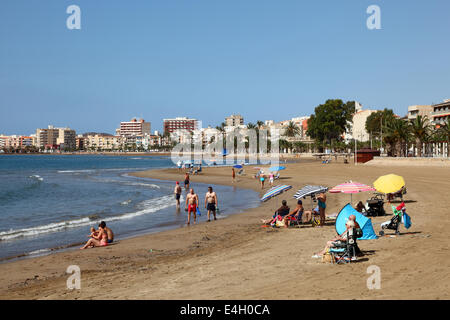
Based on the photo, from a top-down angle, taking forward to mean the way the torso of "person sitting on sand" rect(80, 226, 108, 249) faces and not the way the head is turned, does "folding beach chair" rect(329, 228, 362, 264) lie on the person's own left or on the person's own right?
on the person's own left

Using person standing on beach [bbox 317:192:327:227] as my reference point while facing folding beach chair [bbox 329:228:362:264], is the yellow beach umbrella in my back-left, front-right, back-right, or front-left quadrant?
back-left

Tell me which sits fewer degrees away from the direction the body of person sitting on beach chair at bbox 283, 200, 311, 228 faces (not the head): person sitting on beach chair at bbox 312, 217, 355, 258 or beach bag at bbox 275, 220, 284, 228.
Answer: the beach bag

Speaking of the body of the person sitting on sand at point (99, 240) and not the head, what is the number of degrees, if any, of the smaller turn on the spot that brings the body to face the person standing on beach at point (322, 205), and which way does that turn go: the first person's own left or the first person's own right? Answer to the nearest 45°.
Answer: approximately 180°

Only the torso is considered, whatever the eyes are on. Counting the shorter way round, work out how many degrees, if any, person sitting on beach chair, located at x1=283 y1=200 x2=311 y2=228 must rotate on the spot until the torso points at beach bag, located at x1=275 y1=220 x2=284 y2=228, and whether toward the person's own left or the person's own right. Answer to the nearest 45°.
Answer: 0° — they already face it

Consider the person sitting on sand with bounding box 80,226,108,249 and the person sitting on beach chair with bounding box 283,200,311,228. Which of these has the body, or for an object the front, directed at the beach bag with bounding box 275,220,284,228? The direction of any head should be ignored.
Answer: the person sitting on beach chair with bounding box 283,200,311,228

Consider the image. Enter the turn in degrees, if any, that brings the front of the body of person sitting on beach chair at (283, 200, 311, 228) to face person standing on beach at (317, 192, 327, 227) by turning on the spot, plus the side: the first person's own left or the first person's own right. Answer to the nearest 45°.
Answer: approximately 180°

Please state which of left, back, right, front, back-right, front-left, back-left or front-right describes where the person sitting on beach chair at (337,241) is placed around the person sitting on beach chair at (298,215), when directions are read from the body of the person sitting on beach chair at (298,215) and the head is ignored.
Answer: left

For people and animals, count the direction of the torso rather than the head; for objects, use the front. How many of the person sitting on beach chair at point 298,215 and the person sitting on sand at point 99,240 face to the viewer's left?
2

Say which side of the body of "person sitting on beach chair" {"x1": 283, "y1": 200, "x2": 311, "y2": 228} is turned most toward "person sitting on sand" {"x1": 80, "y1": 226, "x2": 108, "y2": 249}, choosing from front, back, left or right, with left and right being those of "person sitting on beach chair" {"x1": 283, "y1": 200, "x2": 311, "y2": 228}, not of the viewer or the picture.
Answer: front

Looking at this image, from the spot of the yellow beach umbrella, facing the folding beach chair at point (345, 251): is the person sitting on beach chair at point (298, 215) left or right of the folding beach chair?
right

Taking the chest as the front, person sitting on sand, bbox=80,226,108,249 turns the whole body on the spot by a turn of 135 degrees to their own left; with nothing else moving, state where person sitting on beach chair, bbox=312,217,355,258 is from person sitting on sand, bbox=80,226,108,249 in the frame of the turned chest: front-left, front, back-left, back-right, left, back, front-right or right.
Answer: front

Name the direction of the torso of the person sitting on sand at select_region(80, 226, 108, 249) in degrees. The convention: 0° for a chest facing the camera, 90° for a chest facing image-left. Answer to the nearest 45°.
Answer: approximately 90°

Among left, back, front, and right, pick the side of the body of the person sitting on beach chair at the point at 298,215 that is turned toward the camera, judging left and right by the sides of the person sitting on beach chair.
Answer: left

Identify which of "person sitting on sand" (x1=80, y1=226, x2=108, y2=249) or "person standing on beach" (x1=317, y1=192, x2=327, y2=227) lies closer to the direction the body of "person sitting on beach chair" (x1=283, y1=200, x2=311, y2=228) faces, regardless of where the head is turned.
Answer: the person sitting on sand
